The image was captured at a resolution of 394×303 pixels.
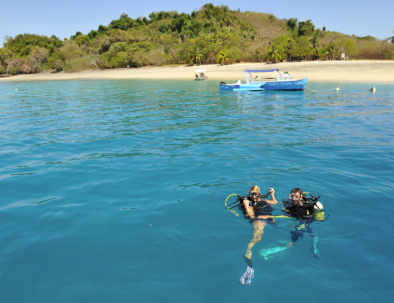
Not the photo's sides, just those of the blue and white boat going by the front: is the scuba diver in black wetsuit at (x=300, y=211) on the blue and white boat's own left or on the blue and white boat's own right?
on the blue and white boat's own right

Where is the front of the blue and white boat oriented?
to the viewer's right

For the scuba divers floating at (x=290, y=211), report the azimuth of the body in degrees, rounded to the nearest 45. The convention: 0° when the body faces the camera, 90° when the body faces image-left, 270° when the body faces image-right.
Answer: approximately 0°

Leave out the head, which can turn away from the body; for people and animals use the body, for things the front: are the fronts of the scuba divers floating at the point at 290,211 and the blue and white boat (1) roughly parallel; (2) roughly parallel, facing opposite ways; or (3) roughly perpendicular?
roughly perpendicular

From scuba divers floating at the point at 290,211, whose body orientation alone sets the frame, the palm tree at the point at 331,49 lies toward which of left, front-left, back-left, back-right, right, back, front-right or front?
back

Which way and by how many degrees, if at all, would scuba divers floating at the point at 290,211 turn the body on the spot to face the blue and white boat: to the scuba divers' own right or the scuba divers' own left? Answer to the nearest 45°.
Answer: approximately 180°

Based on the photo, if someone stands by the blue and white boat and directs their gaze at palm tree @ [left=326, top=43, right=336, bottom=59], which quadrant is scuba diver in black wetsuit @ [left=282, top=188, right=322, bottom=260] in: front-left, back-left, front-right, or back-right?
back-right

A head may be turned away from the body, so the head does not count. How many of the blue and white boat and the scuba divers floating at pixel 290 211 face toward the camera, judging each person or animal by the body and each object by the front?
1

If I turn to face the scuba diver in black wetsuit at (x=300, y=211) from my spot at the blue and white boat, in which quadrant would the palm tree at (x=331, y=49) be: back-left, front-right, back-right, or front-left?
back-left

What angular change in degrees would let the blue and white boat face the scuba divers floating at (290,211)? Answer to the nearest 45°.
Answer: approximately 90° to its right

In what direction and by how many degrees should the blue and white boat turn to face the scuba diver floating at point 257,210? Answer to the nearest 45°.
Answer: approximately 90° to its right

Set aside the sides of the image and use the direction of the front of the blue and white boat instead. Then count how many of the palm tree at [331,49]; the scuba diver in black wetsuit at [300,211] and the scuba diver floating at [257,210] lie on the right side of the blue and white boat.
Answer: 2
